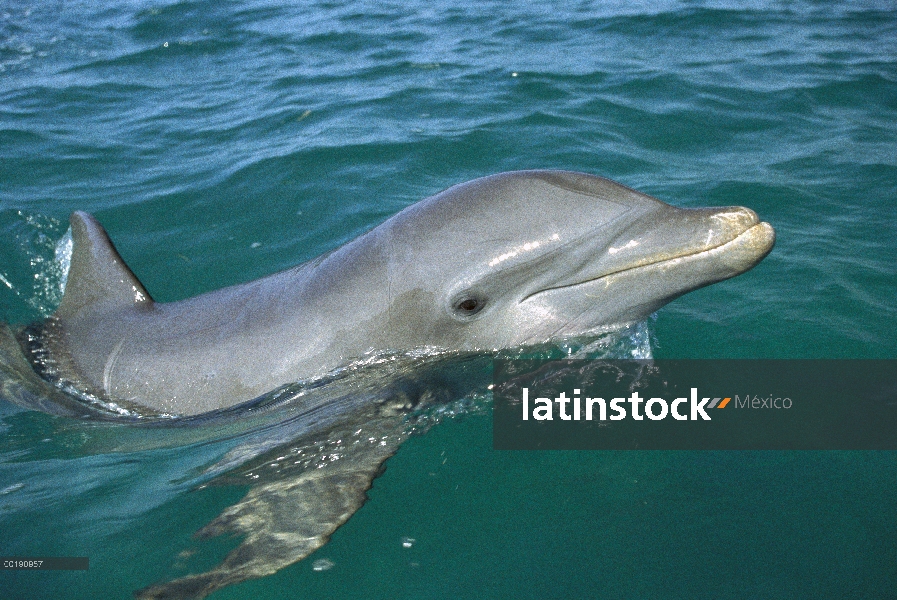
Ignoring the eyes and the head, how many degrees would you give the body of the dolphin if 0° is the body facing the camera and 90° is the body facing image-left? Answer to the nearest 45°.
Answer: approximately 270°
